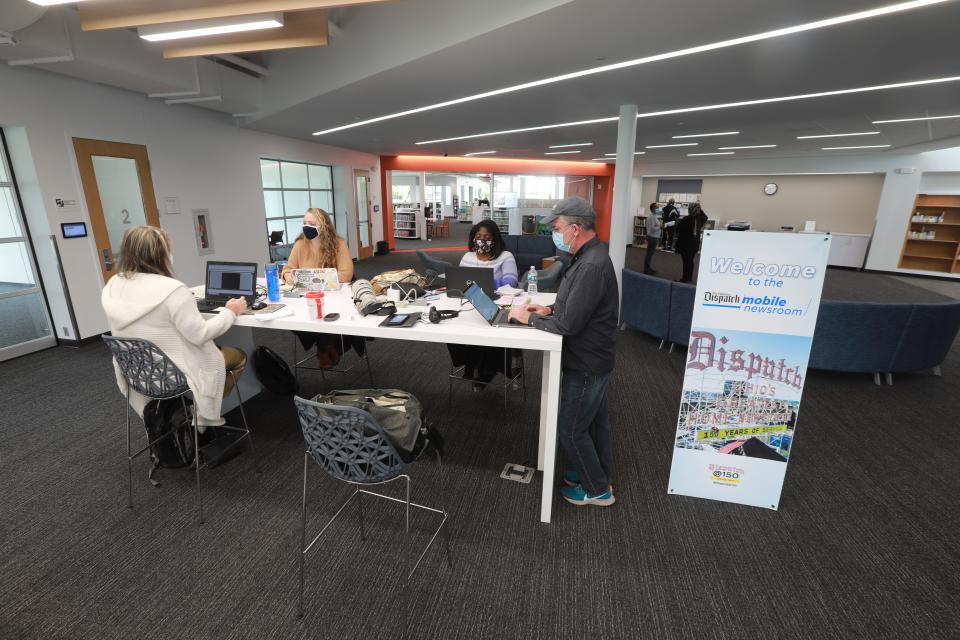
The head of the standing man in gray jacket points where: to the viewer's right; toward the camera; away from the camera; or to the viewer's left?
to the viewer's left

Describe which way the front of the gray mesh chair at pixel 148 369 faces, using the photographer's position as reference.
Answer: facing away from the viewer and to the right of the viewer

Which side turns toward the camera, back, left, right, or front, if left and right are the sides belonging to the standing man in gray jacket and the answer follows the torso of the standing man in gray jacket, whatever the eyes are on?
left

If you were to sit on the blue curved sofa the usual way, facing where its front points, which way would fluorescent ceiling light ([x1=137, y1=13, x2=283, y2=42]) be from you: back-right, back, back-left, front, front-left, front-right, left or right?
back-left

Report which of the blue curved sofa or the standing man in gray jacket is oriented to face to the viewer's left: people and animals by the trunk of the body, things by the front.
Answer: the standing man in gray jacket

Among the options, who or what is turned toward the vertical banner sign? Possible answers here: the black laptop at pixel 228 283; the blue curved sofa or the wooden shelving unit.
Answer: the wooden shelving unit

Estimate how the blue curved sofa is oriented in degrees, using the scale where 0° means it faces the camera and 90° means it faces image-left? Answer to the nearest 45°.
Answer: approximately 180°

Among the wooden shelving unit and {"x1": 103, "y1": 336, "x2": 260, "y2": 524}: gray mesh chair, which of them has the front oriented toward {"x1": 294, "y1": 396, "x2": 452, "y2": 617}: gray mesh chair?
the wooden shelving unit

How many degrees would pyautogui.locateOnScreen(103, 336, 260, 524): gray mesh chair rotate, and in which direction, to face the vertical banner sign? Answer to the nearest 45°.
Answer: approximately 90° to its right

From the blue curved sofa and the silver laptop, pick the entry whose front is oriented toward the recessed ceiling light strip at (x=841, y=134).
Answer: the blue curved sofa

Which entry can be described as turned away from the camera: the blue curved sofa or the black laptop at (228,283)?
the blue curved sofa

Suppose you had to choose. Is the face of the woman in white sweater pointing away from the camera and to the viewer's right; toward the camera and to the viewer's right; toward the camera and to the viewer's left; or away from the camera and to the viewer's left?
away from the camera and to the viewer's right

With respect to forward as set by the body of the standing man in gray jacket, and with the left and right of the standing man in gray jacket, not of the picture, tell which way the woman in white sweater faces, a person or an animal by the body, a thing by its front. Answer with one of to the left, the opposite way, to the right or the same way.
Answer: to the right
